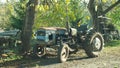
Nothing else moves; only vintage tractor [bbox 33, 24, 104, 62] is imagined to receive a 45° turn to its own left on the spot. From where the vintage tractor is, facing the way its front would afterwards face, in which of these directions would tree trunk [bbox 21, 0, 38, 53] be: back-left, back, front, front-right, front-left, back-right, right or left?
right
